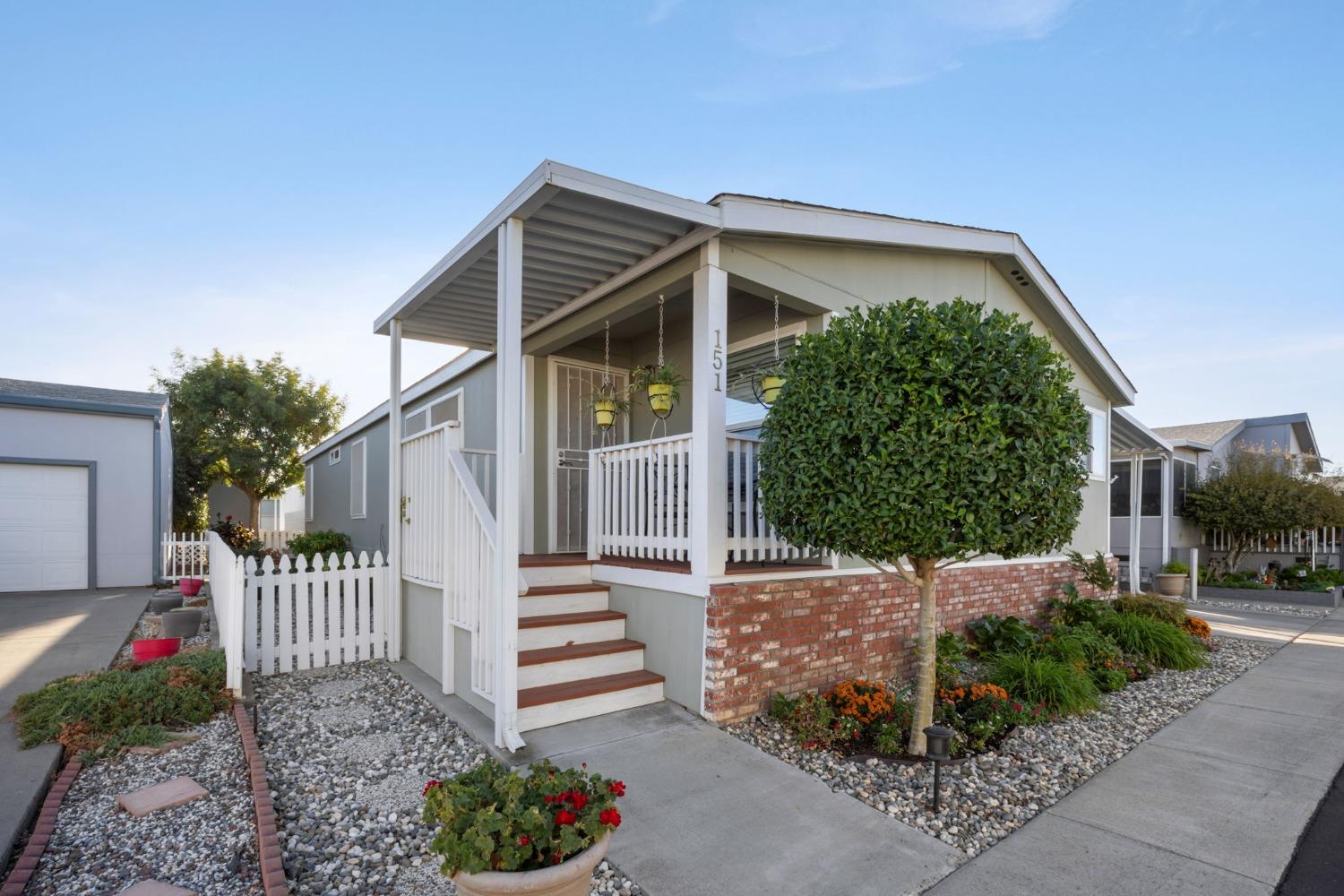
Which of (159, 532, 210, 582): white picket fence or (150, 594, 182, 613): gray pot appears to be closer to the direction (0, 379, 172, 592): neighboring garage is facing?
the gray pot

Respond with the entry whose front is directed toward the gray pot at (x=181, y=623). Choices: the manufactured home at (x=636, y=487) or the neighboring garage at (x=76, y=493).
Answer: the neighboring garage

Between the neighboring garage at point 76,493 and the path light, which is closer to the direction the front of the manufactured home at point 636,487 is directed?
the path light

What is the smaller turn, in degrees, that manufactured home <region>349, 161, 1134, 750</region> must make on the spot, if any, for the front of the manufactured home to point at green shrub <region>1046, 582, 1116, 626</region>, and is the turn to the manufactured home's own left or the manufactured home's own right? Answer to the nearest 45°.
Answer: approximately 90° to the manufactured home's own left

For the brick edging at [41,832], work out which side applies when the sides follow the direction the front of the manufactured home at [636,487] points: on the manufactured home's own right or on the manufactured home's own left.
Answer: on the manufactured home's own right

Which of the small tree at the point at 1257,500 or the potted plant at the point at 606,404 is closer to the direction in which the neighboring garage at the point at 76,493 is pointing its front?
the potted plant
